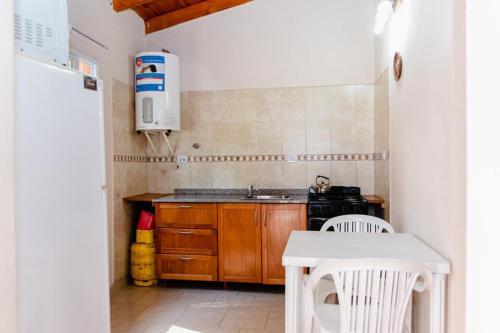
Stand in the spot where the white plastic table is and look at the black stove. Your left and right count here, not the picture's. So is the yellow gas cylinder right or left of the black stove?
left

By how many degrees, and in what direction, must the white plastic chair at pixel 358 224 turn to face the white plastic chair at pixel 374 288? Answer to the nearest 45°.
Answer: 0° — it already faces it

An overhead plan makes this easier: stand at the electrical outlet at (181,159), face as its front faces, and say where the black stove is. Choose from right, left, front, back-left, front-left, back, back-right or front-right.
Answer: front-left

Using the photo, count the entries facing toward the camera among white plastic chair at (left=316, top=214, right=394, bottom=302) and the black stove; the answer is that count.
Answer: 2

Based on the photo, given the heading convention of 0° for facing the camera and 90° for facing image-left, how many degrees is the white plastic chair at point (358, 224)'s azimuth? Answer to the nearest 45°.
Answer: approximately 0°

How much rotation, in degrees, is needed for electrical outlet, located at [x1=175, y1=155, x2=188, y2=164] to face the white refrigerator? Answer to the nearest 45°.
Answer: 0° — it already faces it

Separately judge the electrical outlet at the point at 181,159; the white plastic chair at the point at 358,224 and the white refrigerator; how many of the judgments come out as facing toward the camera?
2
